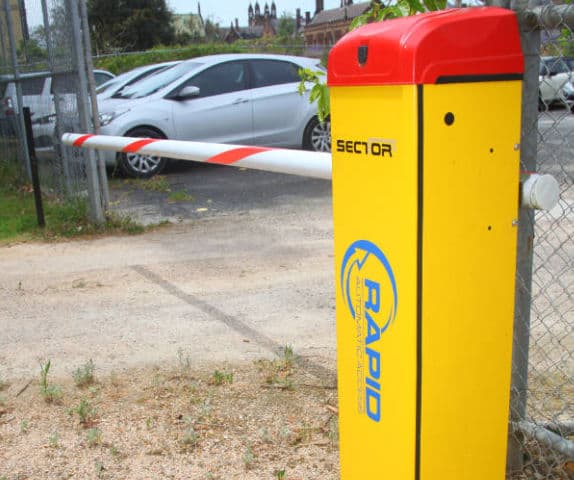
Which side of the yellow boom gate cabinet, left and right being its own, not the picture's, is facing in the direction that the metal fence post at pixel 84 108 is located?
right

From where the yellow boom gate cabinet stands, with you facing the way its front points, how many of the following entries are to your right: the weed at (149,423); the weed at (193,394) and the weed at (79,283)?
3

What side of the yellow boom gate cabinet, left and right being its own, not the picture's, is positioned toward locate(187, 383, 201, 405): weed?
right

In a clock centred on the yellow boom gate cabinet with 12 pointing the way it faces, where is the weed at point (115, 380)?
The weed is roughly at 3 o'clock from the yellow boom gate cabinet.

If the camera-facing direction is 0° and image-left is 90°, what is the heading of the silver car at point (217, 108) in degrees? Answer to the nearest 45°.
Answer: approximately 45°

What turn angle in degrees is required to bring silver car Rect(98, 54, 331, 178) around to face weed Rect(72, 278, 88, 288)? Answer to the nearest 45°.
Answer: approximately 45° to its left
